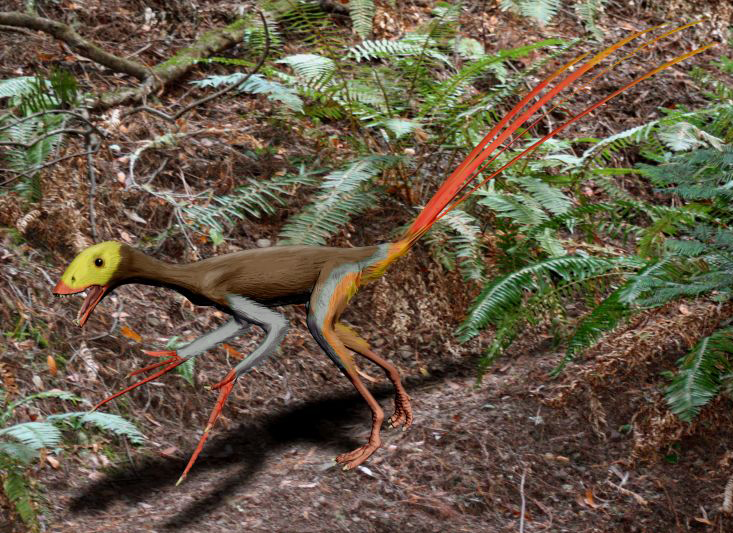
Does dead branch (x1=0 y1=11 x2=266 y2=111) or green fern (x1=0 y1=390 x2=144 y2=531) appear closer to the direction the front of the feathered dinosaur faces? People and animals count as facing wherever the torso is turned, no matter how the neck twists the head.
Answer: the green fern

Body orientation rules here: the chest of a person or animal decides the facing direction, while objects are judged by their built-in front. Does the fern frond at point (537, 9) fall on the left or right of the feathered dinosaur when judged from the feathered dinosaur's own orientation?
on its right

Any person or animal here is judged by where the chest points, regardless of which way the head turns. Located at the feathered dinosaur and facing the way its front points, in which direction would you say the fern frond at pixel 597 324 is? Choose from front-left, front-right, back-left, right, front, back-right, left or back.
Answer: back-right

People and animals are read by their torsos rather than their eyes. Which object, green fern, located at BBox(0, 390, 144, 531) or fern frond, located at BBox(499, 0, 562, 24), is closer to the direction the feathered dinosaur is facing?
the green fern

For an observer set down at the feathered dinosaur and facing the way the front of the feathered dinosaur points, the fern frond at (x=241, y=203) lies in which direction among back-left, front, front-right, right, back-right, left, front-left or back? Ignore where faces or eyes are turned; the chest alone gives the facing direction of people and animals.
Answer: right

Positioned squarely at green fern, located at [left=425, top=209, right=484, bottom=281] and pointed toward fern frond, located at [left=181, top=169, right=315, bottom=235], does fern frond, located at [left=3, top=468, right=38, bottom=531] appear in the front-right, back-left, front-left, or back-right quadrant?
front-left

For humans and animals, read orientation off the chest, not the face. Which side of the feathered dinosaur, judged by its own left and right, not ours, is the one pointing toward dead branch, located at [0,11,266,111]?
right

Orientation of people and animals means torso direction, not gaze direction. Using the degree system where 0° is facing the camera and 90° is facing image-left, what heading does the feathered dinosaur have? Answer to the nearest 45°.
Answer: approximately 90°

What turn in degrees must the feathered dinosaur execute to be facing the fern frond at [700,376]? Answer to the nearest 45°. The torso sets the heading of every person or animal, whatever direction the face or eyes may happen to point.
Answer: approximately 135° to its right

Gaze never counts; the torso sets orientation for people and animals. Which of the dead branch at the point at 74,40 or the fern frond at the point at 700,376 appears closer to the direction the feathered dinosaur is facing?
the dead branch

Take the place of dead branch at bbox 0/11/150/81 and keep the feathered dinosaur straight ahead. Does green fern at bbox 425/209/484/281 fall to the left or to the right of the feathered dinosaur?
left

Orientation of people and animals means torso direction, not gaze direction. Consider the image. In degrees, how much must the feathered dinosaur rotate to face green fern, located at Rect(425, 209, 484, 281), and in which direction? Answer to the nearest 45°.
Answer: approximately 90° to its right

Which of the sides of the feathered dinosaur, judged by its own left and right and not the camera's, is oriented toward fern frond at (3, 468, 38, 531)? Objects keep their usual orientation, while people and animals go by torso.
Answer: front

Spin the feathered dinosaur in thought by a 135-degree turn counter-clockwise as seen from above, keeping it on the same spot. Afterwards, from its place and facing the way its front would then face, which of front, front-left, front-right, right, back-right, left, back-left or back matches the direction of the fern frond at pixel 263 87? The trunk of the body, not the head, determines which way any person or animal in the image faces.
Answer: back-left

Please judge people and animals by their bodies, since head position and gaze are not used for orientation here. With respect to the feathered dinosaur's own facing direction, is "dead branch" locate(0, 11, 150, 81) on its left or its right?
on its right
